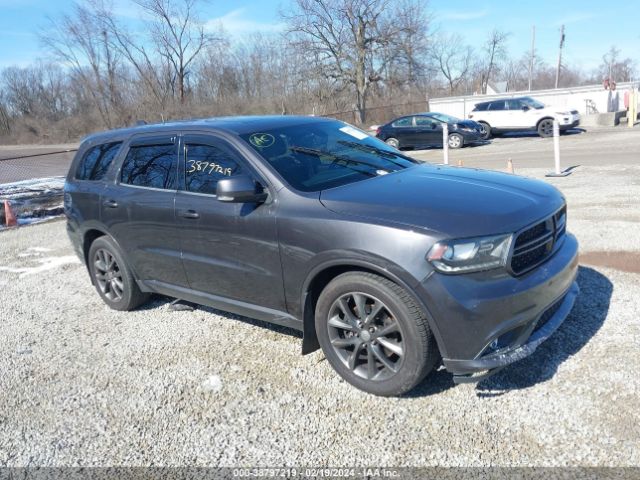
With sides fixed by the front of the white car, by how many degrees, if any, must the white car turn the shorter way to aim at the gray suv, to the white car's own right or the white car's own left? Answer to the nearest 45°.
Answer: approximately 45° to the white car's own right

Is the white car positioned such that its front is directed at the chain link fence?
no

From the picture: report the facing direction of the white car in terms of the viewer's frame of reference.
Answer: facing the viewer and to the right of the viewer

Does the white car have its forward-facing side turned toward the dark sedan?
no

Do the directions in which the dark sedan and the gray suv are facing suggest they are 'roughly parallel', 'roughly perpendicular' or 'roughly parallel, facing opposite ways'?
roughly parallel

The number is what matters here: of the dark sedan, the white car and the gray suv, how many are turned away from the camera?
0

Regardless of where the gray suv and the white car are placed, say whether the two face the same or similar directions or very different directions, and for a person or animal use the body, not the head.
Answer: same or similar directions

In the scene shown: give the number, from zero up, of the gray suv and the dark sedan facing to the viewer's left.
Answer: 0

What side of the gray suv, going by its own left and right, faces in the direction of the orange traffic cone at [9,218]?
back

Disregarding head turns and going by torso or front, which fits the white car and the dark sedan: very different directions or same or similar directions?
same or similar directions

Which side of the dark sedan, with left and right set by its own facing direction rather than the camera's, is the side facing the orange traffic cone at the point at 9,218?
right

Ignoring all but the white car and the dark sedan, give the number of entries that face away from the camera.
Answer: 0

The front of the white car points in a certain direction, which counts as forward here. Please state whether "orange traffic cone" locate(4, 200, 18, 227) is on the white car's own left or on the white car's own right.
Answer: on the white car's own right

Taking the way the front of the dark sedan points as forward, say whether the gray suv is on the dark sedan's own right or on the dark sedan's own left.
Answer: on the dark sedan's own right

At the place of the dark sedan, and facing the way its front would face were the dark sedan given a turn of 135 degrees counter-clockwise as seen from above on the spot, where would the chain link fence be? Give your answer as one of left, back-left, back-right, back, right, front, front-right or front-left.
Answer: back-left

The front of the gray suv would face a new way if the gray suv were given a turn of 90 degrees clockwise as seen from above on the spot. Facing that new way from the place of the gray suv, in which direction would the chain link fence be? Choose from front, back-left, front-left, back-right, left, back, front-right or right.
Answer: right
